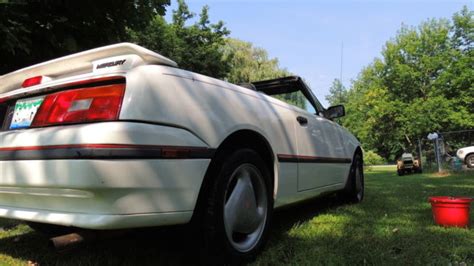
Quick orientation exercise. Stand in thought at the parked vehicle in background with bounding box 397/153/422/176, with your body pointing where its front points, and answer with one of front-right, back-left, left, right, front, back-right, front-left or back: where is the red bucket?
front

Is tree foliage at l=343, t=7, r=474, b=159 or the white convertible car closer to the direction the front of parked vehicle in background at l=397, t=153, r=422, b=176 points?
the white convertible car

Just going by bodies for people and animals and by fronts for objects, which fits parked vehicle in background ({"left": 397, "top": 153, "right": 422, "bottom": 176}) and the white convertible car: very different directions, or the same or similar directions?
very different directions

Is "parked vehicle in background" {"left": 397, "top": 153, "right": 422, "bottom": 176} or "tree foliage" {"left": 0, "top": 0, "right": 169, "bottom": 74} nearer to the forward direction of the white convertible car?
the parked vehicle in background

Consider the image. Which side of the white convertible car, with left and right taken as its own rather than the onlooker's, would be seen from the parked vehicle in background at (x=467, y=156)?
front

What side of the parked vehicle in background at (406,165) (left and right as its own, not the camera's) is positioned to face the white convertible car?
front

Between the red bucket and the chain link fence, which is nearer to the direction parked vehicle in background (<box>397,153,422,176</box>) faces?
the red bucket

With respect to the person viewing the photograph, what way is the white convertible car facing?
facing away from the viewer and to the right of the viewer

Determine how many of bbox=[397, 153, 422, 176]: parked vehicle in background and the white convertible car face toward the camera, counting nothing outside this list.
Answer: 1

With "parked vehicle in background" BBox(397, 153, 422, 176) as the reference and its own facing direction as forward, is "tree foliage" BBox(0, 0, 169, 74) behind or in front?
in front

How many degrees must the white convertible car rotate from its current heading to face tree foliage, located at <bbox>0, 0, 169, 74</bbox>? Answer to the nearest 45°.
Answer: approximately 90° to its left
